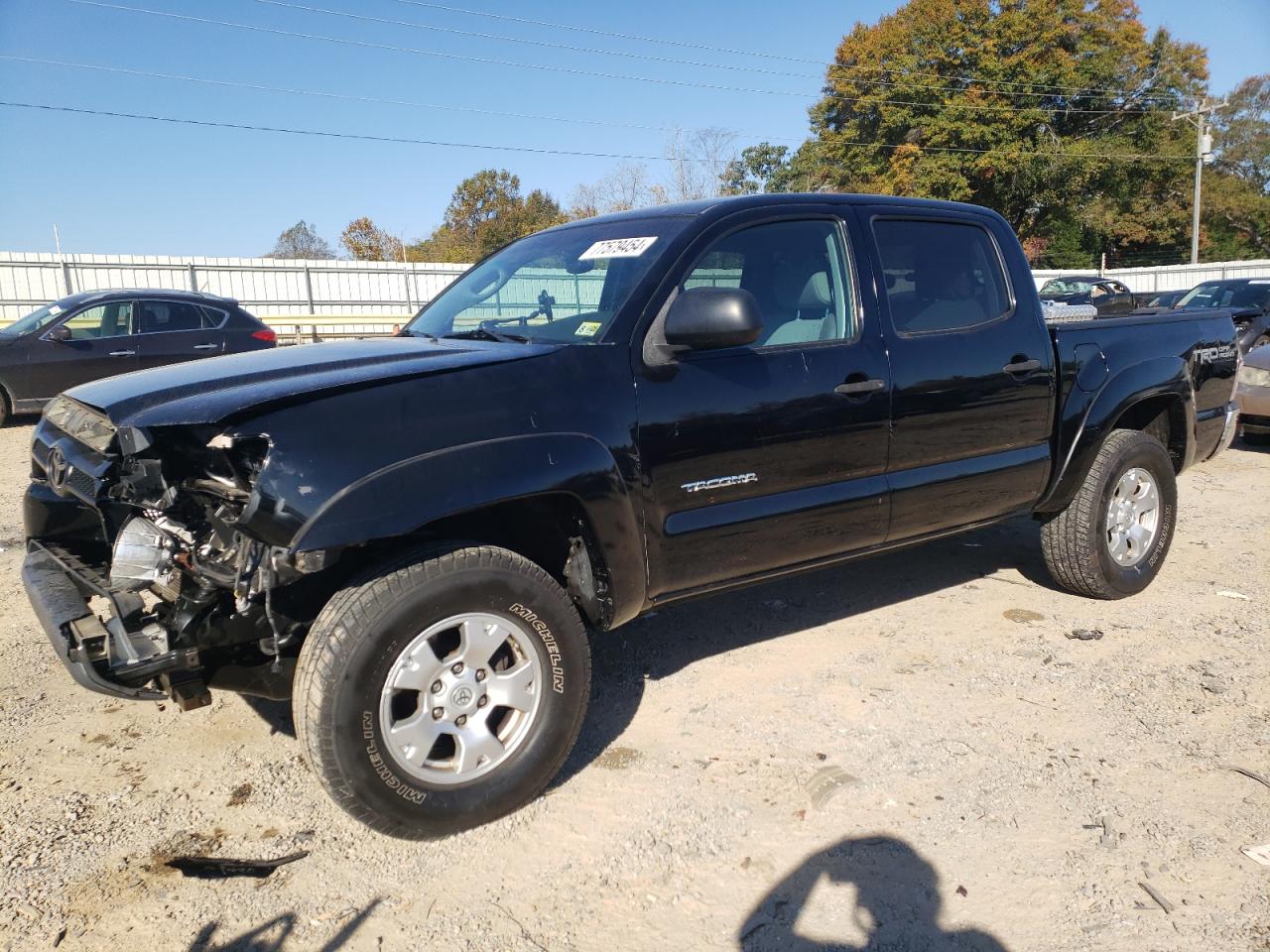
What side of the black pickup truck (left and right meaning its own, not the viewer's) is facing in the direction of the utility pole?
back

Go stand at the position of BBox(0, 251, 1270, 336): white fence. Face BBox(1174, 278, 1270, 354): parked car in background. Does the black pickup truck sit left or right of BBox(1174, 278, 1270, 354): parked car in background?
right

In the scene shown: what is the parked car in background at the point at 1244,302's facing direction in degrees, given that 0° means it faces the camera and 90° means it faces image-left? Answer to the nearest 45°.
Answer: approximately 45°

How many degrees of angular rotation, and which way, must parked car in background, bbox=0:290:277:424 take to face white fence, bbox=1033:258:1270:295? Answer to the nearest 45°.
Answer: approximately 180°

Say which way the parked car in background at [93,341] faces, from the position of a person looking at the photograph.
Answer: facing to the left of the viewer

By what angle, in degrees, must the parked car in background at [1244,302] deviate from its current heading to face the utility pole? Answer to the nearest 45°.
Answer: approximately 135° to its right

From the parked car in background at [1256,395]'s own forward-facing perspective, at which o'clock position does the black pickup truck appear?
The black pickup truck is roughly at 11 o'clock from the parked car in background.

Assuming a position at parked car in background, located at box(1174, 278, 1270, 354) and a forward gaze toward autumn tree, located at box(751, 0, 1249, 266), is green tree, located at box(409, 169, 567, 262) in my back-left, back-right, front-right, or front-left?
front-left

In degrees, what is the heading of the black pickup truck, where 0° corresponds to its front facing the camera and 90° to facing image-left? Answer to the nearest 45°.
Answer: approximately 45°

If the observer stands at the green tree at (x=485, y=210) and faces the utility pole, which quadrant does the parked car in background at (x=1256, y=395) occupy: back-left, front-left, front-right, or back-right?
front-right

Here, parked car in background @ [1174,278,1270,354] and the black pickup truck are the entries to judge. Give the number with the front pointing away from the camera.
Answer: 0
